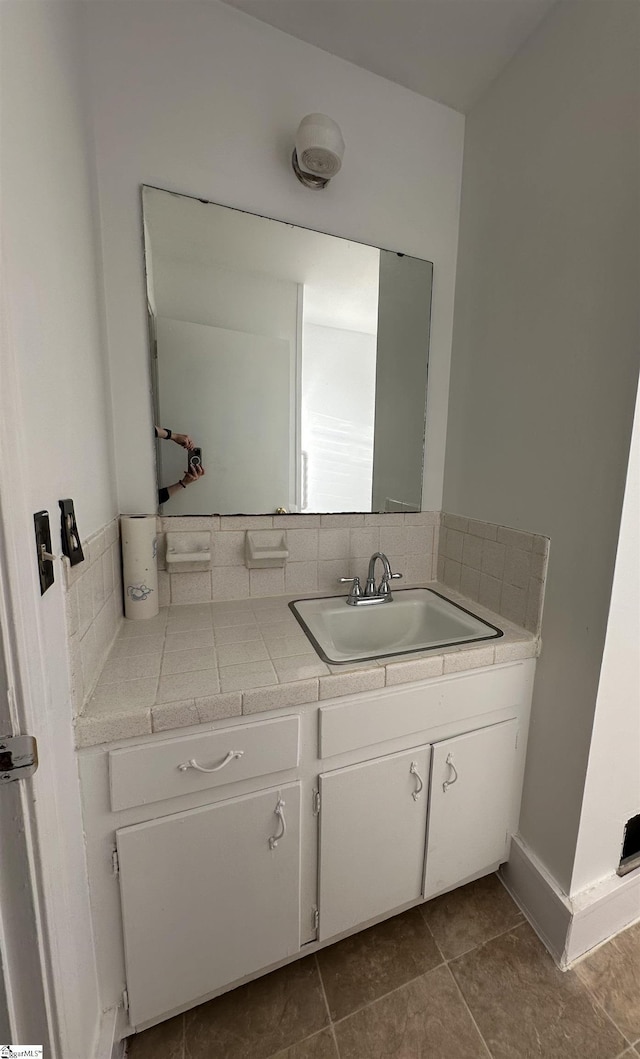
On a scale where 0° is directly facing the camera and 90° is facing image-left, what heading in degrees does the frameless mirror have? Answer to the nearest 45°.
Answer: approximately 315°

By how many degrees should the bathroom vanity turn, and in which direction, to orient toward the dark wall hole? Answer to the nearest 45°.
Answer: approximately 45° to its left

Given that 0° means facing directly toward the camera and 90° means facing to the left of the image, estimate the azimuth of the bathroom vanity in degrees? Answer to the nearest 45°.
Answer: approximately 315°
